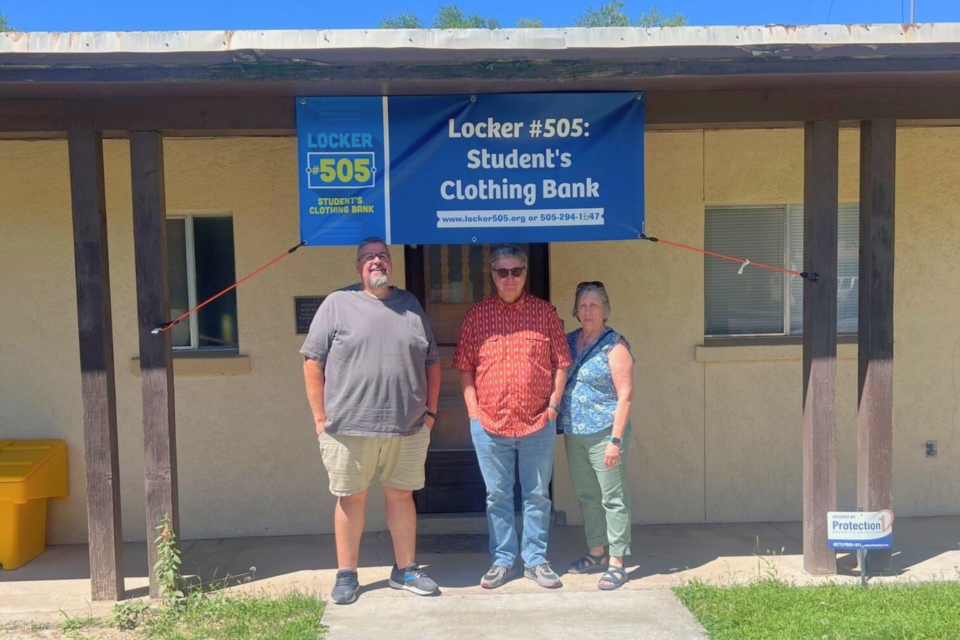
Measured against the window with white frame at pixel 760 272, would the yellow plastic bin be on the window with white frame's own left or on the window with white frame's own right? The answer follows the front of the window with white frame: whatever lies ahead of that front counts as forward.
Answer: on the window with white frame's own right

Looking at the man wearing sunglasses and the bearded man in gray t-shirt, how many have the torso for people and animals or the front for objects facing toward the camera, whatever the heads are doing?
2

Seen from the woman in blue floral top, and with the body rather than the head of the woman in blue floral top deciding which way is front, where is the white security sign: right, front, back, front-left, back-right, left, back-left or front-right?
back-left

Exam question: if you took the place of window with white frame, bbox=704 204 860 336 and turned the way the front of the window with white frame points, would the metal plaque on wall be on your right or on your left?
on your right

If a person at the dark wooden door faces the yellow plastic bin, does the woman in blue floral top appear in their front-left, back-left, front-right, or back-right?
back-left

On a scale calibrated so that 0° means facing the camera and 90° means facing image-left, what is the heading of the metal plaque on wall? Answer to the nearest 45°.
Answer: approximately 0°

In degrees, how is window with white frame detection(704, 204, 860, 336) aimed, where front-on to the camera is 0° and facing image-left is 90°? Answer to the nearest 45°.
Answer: approximately 0°
